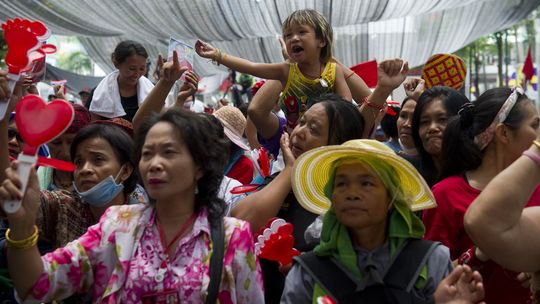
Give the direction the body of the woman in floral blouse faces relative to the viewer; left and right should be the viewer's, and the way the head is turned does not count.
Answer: facing the viewer and to the left of the viewer

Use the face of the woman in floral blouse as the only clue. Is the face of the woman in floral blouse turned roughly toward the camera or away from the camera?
toward the camera

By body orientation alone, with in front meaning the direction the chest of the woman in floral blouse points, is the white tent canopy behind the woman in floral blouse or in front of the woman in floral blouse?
behind
